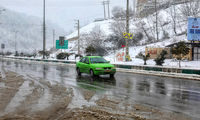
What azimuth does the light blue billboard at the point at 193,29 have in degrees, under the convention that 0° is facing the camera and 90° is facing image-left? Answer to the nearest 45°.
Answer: approximately 0°

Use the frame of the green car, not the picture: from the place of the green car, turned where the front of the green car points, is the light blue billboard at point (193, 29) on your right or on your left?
on your left

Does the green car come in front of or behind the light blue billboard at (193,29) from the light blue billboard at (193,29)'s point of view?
in front
